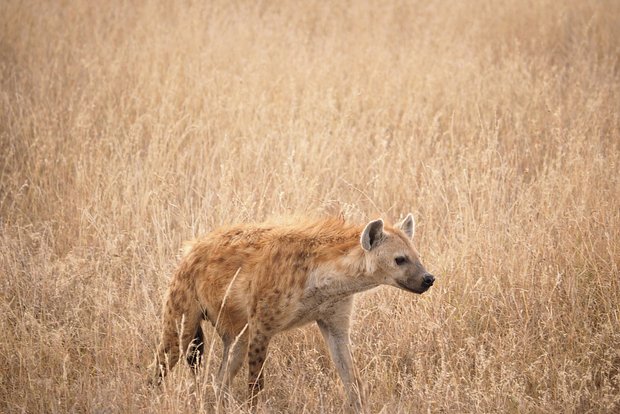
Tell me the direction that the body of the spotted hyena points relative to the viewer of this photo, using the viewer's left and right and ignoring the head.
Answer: facing the viewer and to the right of the viewer
